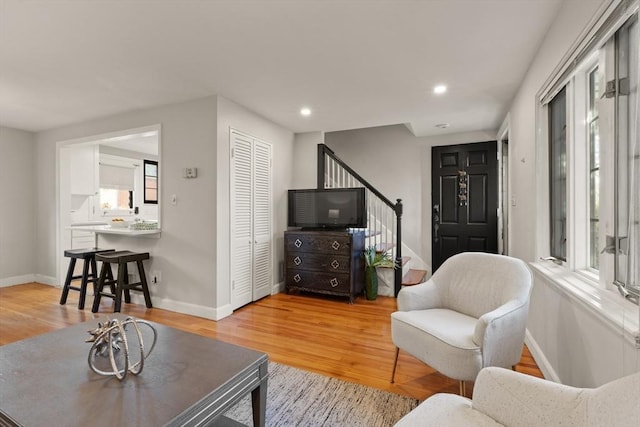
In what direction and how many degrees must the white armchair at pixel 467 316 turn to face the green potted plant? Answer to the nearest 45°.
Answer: approximately 90° to its right

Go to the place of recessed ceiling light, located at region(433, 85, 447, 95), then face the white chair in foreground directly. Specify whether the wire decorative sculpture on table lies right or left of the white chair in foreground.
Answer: right

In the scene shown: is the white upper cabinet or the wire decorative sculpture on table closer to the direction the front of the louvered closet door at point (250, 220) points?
the wire decorative sculpture on table

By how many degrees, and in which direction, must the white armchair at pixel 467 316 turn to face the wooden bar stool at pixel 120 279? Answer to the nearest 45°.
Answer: approximately 45° to its right

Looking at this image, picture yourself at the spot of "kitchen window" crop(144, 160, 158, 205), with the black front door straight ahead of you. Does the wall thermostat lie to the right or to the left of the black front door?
right

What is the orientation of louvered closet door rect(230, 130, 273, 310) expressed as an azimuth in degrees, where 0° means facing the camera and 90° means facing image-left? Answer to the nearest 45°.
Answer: approximately 315°

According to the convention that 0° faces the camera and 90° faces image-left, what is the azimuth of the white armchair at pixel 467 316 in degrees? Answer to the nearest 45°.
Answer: approximately 45°

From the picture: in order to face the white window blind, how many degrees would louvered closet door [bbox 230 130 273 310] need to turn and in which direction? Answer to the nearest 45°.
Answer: approximately 180°
